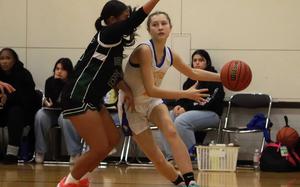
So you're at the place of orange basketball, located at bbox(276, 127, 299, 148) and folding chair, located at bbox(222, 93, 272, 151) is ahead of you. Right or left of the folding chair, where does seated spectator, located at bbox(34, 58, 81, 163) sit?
left

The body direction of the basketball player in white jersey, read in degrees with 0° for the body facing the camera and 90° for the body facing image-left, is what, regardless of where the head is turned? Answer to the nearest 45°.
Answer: approximately 315°

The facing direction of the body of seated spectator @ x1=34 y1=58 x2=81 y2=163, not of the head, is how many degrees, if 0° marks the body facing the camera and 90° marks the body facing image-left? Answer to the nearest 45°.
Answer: approximately 0°

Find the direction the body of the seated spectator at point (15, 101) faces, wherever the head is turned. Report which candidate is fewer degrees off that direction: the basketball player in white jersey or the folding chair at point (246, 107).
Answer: the basketball player in white jersey

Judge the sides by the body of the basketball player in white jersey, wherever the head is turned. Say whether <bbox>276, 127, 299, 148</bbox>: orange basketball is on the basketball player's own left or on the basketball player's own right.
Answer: on the basketball player's own left

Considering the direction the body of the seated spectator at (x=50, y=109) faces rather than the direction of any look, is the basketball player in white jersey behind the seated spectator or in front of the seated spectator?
in front

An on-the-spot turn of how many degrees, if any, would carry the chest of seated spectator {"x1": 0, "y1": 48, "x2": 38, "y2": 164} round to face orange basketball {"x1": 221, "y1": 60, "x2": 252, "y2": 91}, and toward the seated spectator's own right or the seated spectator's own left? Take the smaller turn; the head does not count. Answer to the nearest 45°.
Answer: approximately 90° to the seated spectator's own left

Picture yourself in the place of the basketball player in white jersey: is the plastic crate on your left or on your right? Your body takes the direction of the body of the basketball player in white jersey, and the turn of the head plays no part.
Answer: on your left

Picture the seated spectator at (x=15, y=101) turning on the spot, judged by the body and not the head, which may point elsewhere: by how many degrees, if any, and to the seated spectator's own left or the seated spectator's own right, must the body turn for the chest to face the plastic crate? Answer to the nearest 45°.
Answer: approximately 90° to the seated spectator's own left

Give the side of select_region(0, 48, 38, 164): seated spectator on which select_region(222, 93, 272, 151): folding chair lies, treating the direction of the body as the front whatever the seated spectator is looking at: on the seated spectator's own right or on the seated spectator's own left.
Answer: on the seated spectator's own left

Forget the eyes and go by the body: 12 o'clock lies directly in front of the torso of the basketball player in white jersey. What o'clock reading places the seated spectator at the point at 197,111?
The seated spectator is roughly at 8 o'clock from the basketball player in white jersey.
